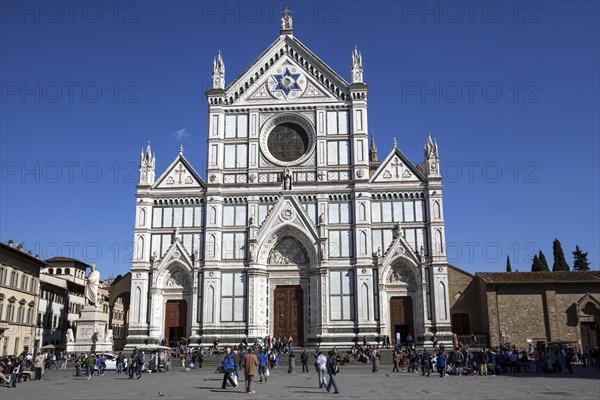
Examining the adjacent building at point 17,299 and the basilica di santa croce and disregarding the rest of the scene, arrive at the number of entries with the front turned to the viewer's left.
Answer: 0

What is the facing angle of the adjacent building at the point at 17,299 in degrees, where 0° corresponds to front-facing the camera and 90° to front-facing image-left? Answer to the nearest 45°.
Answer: approximately 315°

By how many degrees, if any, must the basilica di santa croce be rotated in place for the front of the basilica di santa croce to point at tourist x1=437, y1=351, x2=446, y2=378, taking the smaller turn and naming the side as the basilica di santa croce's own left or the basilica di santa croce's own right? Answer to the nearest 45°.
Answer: approximately 45° to the basilica di santa croce's own left

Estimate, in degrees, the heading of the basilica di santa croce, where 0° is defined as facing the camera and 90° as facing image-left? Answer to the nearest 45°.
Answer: approximately 0°

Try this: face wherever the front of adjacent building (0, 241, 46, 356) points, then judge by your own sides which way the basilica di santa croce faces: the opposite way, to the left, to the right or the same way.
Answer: to the right

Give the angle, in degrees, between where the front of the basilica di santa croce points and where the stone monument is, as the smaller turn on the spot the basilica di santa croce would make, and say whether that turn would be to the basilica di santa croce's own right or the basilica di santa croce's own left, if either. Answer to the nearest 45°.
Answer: approximately 90° to the basilica di santa croce's own right

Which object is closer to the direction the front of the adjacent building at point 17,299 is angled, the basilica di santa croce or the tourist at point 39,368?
the basilica di santa croce

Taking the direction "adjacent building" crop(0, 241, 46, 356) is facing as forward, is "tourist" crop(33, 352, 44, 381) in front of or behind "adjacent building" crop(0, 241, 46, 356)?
in front

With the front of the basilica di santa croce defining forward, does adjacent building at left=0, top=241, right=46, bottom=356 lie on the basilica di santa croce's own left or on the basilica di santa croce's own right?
on the basilica di santa croce's own right

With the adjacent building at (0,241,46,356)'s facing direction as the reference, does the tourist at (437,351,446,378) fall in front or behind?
in front
